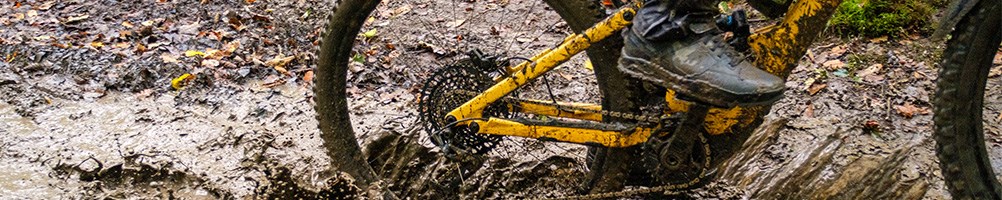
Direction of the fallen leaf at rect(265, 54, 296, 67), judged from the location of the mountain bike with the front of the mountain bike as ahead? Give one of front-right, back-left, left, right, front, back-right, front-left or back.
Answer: back-left

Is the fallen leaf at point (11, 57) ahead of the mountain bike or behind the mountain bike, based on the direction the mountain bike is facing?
behind

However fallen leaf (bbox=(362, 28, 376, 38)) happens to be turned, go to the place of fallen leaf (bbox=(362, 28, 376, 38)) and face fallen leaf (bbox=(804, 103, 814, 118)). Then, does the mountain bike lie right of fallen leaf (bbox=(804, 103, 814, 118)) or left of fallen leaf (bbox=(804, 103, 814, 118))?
right

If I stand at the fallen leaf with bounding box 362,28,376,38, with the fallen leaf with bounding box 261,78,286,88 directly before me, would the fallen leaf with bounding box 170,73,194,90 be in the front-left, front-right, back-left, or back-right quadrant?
front-right

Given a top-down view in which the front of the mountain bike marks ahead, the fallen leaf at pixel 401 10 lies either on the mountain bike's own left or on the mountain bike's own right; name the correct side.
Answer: on the mountain bike's own left

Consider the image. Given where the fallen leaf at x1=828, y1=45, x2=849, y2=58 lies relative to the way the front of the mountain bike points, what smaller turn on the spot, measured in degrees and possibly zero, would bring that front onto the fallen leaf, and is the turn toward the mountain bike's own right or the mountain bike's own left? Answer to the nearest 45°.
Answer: approximately 45° to the mountain bike's own left

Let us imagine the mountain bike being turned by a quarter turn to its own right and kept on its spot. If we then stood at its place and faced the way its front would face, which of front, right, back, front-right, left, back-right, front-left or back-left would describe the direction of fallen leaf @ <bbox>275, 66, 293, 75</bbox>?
back-right

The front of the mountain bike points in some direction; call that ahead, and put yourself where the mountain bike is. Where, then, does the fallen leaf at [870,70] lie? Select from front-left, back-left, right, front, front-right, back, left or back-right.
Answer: front-left

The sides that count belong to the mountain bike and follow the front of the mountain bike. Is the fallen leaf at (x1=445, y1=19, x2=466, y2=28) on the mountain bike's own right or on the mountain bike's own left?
on the mountain bike's own left

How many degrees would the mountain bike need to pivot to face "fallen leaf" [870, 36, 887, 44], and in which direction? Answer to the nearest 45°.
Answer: approximately 45° to its left

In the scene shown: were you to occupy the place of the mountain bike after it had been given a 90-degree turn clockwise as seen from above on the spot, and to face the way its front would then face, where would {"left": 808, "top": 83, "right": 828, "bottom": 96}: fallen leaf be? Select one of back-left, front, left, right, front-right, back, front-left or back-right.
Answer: back-left

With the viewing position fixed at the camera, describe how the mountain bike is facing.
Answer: facing to the right of the viewer
